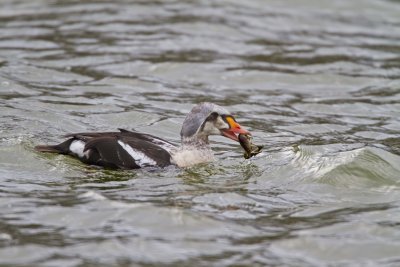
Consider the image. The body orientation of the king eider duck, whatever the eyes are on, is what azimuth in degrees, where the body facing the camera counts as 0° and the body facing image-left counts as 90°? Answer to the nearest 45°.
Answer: approximately 270°
